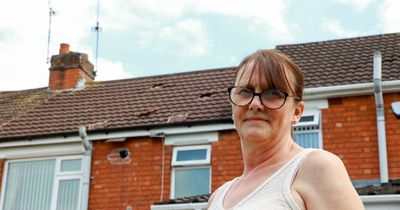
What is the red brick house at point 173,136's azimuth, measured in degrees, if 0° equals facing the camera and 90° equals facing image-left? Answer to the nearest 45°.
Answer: approximately 0°

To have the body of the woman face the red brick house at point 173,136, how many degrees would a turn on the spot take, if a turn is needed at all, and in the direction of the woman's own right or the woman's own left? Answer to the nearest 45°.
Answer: approximately 135° to the woman's own right

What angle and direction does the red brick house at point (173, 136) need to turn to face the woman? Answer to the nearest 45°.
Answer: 0° — it already faces them

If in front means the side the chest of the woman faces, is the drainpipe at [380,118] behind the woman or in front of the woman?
behind

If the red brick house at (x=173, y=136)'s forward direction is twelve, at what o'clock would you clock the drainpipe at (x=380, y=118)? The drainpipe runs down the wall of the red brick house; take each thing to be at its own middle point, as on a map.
The drainpipe is roughly at 10 o'clock from the red brick house.

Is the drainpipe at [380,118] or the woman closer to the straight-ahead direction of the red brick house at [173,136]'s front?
the woman

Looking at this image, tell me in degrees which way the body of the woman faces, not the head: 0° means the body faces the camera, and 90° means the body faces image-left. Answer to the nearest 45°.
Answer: approximately 45°
